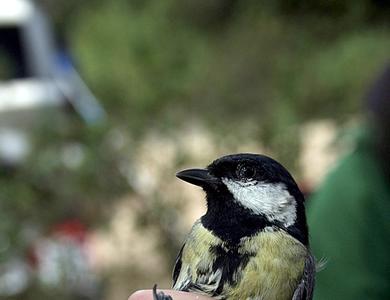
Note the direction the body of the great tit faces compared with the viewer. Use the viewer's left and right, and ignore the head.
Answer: facing the viewer and to the left of the viewer

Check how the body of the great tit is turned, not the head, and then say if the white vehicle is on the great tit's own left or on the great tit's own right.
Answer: on the great tit's own right
